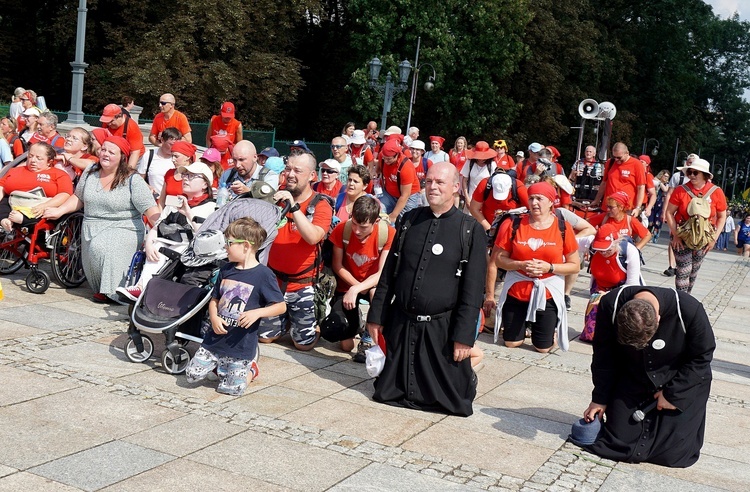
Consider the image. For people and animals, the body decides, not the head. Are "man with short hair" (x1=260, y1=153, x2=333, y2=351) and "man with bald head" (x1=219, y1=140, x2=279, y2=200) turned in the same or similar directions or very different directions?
same or similar directions

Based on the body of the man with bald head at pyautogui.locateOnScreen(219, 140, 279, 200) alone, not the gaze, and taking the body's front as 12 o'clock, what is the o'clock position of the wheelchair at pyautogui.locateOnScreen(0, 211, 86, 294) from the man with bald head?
The wheelchair is roughly at 2 o'clock from the man with bald head.

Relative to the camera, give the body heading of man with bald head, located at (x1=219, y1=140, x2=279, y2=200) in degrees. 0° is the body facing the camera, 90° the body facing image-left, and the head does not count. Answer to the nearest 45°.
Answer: approximately 45°

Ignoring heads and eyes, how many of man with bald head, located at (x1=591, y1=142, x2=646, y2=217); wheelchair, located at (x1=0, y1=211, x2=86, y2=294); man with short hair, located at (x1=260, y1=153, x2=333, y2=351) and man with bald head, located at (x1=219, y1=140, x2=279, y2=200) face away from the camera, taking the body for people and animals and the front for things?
0

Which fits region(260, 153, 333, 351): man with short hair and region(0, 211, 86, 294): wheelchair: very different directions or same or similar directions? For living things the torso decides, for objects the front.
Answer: same or similar directions

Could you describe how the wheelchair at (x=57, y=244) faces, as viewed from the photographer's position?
facing the viewer and to the left of the viewer

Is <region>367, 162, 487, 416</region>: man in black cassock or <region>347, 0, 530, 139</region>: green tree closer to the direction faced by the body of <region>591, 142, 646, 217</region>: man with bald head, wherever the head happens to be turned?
the man in black cassock

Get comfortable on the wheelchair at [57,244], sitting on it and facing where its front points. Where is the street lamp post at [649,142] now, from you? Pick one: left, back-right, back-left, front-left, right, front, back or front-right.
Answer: back

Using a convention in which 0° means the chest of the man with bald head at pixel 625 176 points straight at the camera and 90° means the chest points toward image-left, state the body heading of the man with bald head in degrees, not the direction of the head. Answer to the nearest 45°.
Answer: approximately 45°

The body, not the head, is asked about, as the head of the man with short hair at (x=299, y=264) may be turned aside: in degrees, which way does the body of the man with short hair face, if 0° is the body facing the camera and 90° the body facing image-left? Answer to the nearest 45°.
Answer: approximately 45°

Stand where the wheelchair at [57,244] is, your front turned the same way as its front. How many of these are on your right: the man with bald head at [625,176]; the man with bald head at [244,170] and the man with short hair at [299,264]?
0

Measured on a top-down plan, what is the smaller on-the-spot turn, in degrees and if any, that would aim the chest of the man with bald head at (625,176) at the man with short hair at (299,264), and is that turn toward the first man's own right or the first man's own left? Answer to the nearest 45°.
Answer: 0° — they already face them

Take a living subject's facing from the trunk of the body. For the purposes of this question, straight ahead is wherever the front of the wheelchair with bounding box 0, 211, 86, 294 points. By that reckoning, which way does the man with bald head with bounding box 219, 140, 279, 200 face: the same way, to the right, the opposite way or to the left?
the same way

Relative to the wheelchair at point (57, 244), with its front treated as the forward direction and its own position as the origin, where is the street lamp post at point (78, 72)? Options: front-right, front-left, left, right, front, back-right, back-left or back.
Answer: back-right
